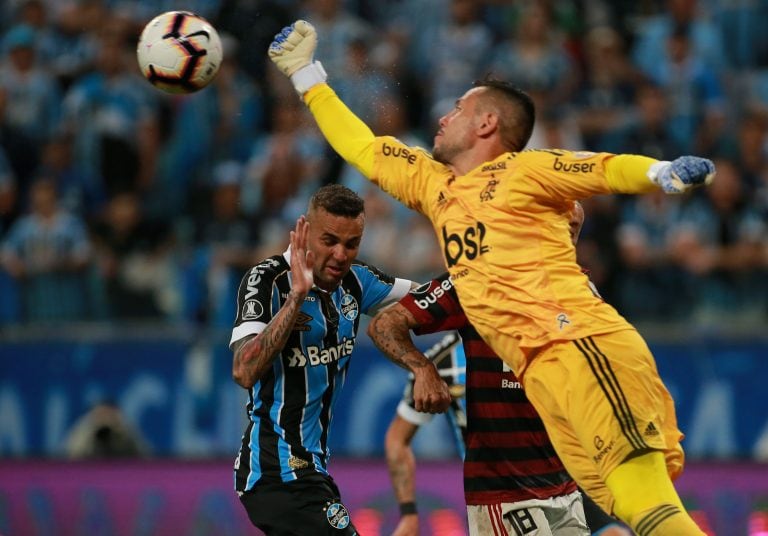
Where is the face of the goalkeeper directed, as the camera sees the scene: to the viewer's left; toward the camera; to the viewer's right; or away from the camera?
to the viewer's left

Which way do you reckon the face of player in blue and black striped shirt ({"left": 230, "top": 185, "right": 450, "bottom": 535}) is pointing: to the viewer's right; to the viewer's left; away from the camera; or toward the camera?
toward the camera

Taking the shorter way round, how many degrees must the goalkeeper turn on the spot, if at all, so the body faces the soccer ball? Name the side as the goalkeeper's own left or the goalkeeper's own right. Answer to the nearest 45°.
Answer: approximately 90° to the goalkeeper's own right

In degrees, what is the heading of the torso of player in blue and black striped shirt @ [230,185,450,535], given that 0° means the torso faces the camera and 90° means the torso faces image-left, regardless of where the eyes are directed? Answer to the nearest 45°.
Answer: approximately 315°

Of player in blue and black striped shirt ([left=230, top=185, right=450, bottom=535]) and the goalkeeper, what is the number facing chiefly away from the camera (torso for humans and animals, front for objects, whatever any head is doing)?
0

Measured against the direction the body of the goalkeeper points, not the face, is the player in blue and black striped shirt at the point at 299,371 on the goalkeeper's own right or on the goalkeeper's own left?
on the goalkeeper's own right

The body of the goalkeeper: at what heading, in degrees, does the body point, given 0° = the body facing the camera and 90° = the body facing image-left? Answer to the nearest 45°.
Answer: approximately 45°
